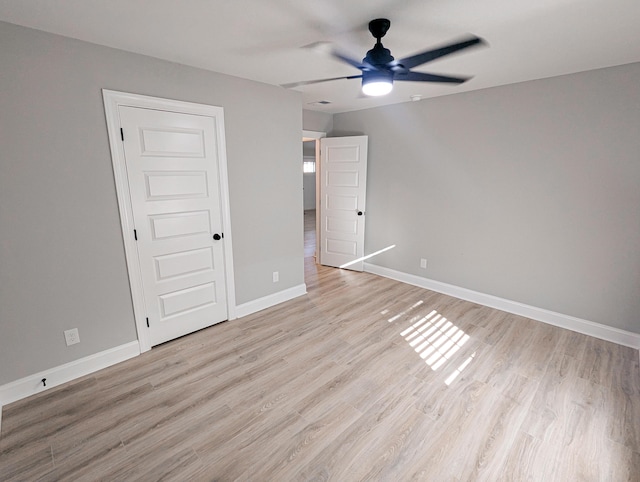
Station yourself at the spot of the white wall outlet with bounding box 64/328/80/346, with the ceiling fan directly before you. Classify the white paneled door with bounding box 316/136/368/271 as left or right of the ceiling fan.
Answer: left

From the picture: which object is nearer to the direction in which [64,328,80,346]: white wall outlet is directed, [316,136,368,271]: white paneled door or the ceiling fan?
the ceiling fan

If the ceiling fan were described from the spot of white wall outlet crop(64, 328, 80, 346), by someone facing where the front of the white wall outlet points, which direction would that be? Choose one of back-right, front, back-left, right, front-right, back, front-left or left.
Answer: front-left

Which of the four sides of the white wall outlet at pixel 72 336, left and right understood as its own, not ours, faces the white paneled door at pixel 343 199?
left

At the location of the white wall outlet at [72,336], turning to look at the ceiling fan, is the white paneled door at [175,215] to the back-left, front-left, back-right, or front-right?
front-left

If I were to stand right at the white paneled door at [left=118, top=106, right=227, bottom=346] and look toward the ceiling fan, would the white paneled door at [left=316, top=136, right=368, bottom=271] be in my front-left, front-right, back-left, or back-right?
front-left

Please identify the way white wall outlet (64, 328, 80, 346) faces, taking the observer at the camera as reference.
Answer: facing the viewer
